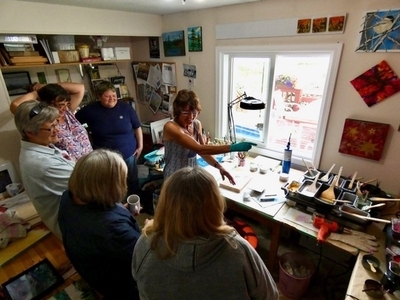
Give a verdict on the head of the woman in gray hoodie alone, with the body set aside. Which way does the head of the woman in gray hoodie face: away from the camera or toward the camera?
away from the camera

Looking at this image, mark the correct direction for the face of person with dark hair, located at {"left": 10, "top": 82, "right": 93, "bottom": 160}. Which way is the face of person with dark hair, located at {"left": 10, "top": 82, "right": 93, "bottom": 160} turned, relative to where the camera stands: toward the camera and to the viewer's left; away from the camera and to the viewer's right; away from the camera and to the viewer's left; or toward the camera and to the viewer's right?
toward the camera and to the viewer's right

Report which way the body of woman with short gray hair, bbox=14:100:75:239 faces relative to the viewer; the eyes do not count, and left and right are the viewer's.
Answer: facing to the right of the viewer

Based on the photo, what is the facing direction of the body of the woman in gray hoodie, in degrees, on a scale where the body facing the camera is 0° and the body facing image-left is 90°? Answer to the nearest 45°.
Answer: approximately 180°

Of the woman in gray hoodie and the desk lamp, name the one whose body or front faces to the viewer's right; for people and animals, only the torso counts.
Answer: the desk lamp

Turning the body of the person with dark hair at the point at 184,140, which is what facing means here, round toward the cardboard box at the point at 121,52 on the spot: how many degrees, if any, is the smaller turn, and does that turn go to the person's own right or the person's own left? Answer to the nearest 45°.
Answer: approximately 180°

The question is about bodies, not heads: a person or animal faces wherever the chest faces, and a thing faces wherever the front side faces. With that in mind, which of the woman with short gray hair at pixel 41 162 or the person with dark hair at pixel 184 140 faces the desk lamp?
the woman with short gray hair
